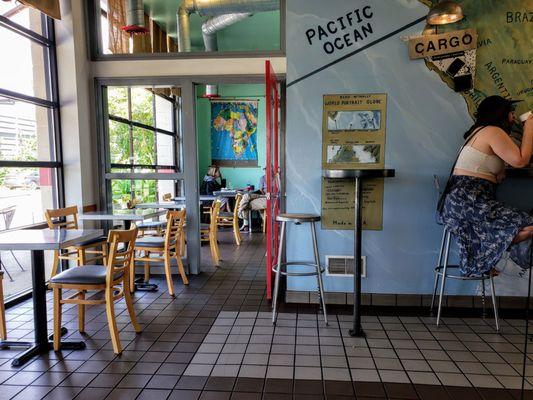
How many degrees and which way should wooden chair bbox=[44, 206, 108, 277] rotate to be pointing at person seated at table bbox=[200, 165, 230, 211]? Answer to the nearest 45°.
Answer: approximately 90° to its left

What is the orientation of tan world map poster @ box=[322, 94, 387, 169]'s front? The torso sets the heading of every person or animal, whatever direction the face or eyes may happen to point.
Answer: toward the camera

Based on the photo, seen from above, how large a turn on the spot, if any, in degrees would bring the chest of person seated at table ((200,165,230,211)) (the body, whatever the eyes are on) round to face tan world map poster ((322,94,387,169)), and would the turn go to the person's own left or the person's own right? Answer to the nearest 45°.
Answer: approximately 90° to the person's own right

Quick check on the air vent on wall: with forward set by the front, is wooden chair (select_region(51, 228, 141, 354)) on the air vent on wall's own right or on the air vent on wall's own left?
on the air vent on wall's own right

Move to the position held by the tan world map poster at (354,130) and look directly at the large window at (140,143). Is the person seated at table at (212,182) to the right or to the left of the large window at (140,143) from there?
right

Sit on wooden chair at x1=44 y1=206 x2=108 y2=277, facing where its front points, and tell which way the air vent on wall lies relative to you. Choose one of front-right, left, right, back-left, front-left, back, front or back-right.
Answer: front

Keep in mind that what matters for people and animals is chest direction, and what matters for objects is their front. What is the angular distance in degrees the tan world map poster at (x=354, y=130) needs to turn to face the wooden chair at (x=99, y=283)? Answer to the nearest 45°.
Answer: approximately 45° to its right

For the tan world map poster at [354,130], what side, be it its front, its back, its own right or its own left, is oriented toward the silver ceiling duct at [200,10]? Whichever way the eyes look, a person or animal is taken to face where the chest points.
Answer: right

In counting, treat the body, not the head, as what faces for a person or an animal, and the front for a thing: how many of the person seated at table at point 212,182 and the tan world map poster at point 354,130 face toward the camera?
1
